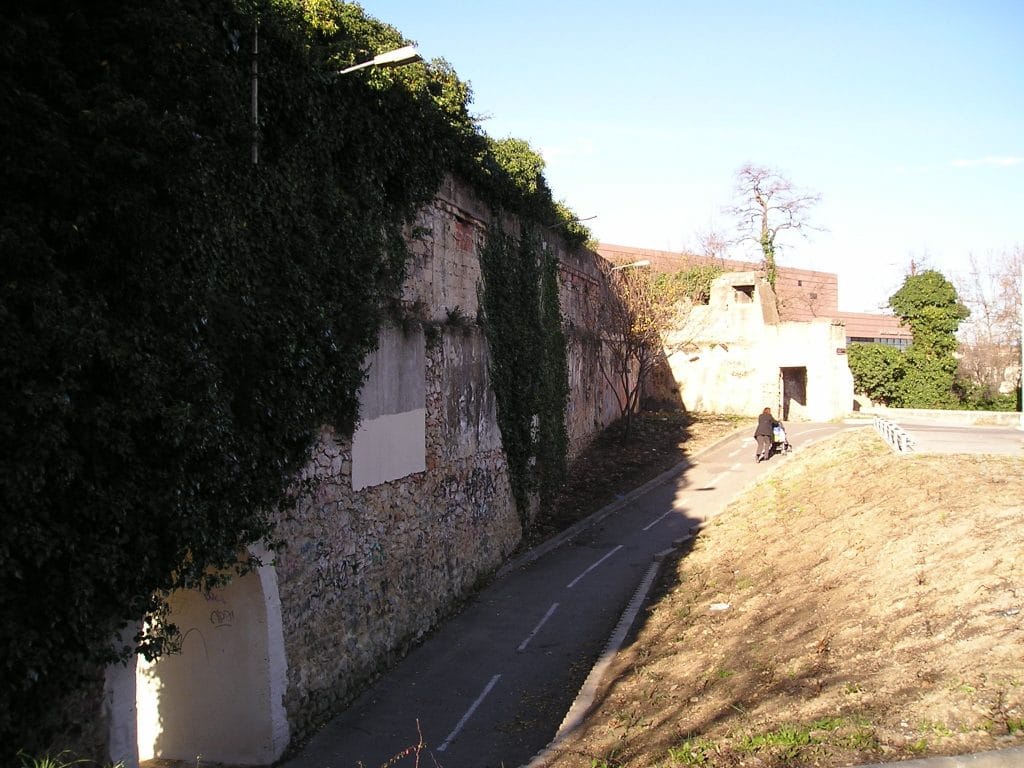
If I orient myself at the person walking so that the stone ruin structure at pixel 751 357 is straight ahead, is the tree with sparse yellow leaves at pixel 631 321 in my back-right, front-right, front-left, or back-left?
front-left

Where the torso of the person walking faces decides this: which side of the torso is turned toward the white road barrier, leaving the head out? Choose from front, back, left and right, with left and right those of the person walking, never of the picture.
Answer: right

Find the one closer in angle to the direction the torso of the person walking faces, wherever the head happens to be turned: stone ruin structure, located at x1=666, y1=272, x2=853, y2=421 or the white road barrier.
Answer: the stone ruin structure

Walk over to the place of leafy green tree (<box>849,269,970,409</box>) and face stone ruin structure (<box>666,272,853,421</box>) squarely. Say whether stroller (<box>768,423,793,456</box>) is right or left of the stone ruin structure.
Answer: left

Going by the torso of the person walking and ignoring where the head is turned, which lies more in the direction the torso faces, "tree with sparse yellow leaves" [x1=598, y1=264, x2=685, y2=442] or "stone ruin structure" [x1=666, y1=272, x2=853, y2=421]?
the stone ruin structure

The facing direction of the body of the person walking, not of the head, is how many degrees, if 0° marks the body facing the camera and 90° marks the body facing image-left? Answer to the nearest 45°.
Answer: approximately 225°

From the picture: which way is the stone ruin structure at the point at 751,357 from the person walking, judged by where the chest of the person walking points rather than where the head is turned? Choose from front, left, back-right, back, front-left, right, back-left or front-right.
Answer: front-left

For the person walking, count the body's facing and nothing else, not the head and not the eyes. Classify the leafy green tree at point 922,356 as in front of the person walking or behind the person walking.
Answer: in front

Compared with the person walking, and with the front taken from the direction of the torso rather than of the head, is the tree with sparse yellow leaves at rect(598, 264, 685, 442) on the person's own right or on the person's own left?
on the person's own left

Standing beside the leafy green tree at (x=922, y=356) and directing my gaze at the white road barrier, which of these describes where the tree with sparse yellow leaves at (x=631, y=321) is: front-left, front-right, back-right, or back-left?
front-right
